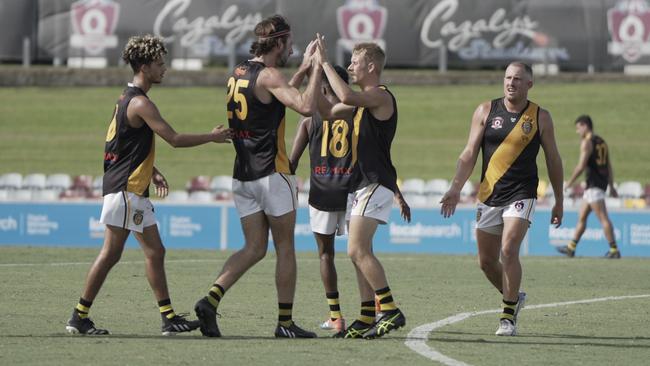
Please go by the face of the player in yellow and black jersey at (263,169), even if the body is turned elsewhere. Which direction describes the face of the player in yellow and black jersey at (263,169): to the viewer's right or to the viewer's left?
to the viewer's right

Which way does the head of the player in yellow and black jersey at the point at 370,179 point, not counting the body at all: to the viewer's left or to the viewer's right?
to the viewer's left

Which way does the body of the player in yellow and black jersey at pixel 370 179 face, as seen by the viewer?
to the viewer's left

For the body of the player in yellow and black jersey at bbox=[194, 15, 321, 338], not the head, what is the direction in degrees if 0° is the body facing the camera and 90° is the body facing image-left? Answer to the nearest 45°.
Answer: approximately 225°

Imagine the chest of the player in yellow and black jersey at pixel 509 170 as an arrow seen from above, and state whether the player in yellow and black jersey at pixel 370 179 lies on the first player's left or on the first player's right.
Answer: on the first player's right

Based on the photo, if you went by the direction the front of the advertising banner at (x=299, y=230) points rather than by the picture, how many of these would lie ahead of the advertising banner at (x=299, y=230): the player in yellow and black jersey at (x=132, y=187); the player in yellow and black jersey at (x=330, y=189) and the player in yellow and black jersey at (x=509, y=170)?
3

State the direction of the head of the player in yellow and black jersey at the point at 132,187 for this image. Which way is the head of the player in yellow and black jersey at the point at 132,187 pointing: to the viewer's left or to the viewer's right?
to the viewer's right

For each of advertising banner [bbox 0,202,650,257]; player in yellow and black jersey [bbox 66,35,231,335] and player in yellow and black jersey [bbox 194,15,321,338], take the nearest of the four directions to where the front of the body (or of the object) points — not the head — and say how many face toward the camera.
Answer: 1

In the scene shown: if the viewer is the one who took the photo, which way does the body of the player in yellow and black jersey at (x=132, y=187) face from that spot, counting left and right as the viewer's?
facing to the right of the viewer

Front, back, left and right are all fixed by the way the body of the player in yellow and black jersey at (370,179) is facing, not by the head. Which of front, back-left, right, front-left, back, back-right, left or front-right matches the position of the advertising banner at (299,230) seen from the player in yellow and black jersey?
right
